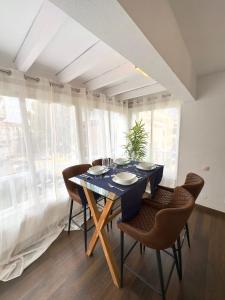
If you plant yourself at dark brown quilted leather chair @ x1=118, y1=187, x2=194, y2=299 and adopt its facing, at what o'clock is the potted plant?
The potted plant is roughly at 1 o'clock from the dark brown quilted leather chair.

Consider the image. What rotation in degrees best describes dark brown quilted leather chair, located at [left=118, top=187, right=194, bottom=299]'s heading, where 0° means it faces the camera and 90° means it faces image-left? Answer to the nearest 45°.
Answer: approximately 135°

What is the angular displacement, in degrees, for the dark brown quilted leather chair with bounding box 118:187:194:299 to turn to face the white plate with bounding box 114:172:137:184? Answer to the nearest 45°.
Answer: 0° — it already faces it

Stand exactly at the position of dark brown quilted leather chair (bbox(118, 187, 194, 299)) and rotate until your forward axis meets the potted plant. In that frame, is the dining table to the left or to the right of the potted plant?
left
